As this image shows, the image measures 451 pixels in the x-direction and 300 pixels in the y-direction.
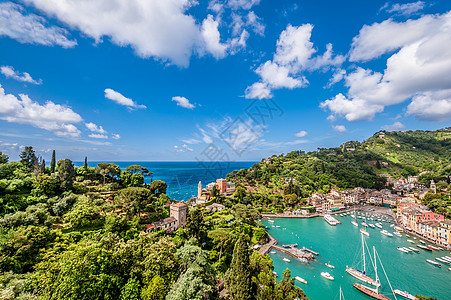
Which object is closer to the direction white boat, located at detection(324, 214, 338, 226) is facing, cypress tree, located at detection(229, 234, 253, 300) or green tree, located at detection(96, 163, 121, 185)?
the cypress tree

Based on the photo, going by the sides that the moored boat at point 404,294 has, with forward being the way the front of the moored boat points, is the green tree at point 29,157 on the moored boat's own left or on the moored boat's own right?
on the moored boat's own right
